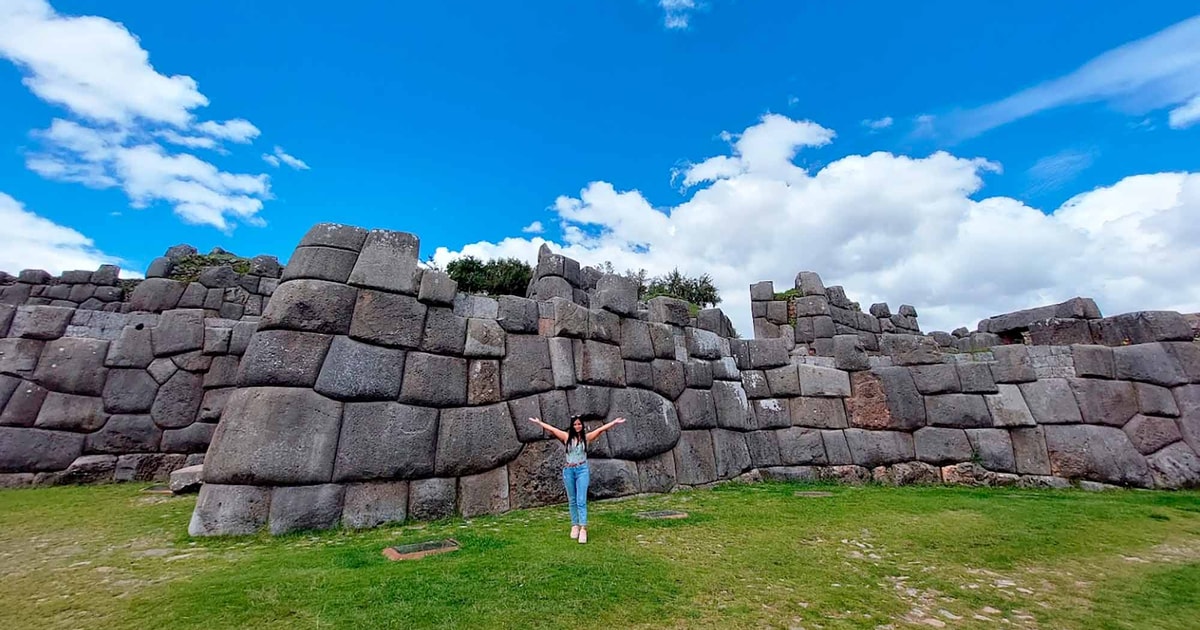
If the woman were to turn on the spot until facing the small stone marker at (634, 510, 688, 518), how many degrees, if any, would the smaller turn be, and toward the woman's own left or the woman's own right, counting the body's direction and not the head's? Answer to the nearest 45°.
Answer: approximately 135° to the woman's own left

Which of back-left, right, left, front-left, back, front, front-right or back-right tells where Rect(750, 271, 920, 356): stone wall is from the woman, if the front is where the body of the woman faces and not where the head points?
back-left

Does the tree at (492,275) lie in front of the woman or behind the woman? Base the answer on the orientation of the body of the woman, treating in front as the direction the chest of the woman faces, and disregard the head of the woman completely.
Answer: behind

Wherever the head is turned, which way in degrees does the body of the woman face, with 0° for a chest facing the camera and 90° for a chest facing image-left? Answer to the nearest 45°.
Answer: approximately 0°

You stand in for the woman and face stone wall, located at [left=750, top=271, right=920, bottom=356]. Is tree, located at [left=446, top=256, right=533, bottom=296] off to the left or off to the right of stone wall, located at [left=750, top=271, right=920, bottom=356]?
left

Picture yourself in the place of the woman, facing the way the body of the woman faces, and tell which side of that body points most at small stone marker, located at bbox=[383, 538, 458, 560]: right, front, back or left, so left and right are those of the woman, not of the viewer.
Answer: right

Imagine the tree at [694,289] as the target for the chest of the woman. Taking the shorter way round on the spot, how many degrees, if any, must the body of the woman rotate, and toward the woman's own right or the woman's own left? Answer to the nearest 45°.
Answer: approximately 180°

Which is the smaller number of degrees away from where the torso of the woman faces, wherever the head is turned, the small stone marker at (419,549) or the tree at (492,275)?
the small stone marker
